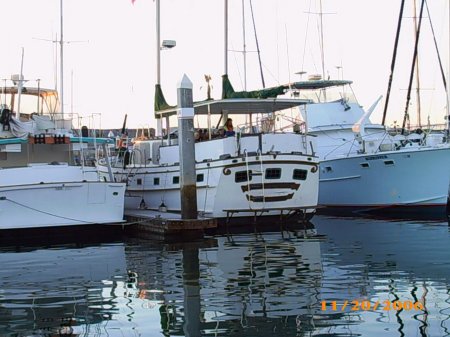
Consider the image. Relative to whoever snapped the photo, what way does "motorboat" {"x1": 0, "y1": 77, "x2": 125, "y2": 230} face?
facing to the left of the viewer

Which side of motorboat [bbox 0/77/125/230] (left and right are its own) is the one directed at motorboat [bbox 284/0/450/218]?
back

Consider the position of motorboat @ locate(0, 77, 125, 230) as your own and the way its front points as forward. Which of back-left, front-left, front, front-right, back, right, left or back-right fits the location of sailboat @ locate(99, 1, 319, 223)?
back

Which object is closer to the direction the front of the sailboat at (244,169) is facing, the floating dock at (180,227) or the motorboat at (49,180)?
the motorboat

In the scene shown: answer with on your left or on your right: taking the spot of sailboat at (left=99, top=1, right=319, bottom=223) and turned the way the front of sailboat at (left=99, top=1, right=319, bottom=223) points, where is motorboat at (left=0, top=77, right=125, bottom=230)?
on your left

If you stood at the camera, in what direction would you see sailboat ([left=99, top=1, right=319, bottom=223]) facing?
facing away from the viewer and to the left of the viewer

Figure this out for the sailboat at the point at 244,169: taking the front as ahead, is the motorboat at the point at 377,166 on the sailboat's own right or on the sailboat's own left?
on the sailboat's own right

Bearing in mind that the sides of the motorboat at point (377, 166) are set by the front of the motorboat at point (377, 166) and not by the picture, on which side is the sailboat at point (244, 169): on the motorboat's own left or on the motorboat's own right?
on the motorboat's own right

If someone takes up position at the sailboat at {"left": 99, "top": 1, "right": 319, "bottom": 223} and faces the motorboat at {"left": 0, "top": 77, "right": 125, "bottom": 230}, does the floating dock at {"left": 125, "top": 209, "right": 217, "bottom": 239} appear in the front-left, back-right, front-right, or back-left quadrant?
front-left
